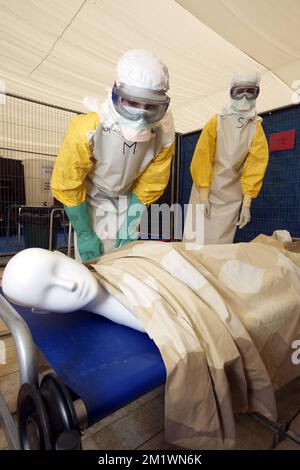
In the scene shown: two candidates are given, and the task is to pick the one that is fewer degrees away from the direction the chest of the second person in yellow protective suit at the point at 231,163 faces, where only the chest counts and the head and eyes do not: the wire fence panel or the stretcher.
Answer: the stretcher

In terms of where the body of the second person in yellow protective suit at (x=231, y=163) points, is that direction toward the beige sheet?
yes

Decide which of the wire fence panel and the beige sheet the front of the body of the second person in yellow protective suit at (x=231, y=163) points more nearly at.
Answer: the beige sheet

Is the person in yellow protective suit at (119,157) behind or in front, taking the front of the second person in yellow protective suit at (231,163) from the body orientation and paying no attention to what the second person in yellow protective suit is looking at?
in front

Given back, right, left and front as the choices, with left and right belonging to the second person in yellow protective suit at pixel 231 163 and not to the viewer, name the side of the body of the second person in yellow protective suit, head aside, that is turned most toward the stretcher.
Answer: front

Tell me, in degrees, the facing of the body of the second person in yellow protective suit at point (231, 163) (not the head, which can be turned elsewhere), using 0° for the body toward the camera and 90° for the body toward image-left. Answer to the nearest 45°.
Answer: approximately 0°

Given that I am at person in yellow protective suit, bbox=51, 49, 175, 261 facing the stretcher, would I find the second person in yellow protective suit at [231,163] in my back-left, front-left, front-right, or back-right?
back-left
